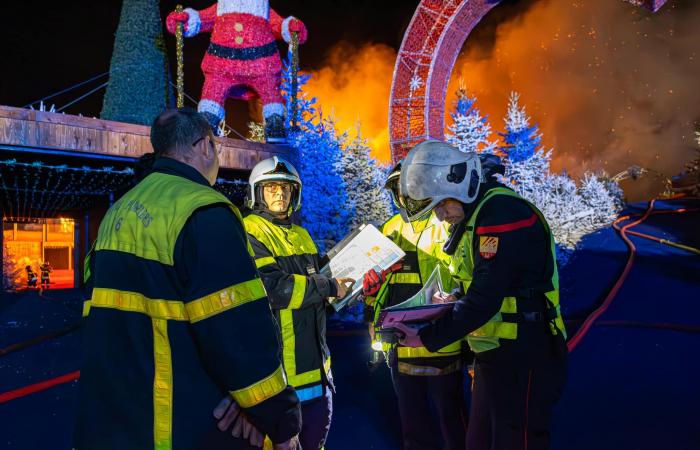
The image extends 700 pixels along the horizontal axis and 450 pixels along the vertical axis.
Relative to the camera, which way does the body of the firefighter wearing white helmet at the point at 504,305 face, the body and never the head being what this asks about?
to the viewer's left

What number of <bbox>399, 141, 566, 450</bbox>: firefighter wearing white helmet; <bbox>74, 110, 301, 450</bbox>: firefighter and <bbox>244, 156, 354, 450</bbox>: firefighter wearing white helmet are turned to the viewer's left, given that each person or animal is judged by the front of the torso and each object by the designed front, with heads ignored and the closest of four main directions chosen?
1

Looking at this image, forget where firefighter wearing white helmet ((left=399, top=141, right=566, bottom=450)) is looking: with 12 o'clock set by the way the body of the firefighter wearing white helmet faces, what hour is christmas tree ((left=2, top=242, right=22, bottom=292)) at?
The christmas tree is roughly at 1 o'clock from the firefighter wearing white helmet.

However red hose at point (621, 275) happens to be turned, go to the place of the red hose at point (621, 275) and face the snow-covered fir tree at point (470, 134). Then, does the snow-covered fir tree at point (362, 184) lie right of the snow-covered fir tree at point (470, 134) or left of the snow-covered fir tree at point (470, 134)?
left

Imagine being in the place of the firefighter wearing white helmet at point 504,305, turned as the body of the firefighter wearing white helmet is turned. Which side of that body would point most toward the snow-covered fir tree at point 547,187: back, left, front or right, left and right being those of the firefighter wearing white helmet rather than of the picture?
right

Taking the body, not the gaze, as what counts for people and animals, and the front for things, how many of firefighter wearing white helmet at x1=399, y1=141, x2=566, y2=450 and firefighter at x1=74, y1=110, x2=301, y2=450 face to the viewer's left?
1

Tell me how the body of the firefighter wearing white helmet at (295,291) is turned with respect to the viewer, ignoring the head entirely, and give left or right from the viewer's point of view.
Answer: facing the viewer and to the right of the viewer

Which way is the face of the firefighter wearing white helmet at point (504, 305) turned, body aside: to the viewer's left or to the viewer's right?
to the viewer's left

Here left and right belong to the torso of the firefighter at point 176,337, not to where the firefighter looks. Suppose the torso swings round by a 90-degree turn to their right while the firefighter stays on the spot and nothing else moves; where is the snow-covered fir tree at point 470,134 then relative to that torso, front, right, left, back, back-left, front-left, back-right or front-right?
left

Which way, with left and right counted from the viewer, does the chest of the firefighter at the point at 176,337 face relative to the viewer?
facing away from the viewer and to the right of the viewer

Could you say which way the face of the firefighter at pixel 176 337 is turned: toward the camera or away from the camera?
away from the camera

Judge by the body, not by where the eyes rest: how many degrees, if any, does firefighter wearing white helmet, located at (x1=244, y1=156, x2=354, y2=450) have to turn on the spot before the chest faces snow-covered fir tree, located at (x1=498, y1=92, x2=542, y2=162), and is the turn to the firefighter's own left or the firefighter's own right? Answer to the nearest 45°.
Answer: approximately 90° to the firefighter's own left

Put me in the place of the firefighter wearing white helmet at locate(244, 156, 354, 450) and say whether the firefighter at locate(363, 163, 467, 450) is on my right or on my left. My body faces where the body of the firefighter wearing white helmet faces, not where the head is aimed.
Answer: on my left

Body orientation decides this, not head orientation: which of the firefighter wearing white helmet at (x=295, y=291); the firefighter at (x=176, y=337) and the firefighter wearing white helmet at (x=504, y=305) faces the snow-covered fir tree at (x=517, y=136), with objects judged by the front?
the firefighter

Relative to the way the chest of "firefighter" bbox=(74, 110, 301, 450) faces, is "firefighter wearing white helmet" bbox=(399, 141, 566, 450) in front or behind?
in front

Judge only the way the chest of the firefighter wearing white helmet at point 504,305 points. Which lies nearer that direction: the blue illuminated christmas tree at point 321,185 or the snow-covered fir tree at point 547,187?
the blue illuminated christmas tree

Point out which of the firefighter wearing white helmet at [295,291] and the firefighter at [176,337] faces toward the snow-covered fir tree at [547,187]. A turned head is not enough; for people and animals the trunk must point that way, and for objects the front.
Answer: the firefighter
